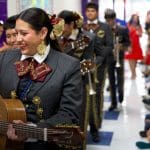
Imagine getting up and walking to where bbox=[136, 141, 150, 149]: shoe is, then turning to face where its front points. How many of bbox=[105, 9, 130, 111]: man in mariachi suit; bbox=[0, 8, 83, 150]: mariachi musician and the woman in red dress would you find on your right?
2

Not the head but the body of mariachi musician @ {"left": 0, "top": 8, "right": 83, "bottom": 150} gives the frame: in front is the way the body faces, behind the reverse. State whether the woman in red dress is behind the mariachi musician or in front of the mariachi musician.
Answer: behind

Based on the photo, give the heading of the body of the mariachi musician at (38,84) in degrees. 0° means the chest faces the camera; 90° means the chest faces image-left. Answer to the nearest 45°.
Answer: approximately 45°

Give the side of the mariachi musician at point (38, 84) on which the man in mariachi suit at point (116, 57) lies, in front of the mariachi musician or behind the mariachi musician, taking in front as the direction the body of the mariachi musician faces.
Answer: behind

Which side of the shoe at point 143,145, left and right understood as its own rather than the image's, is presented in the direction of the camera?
left

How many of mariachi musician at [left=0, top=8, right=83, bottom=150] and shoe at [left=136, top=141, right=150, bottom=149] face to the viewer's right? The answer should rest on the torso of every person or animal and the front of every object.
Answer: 0

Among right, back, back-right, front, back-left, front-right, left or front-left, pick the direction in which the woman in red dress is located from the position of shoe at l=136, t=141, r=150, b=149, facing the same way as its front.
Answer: right

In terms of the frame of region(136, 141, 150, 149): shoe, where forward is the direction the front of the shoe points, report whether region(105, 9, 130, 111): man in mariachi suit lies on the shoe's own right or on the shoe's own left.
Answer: on the shoe's own right
